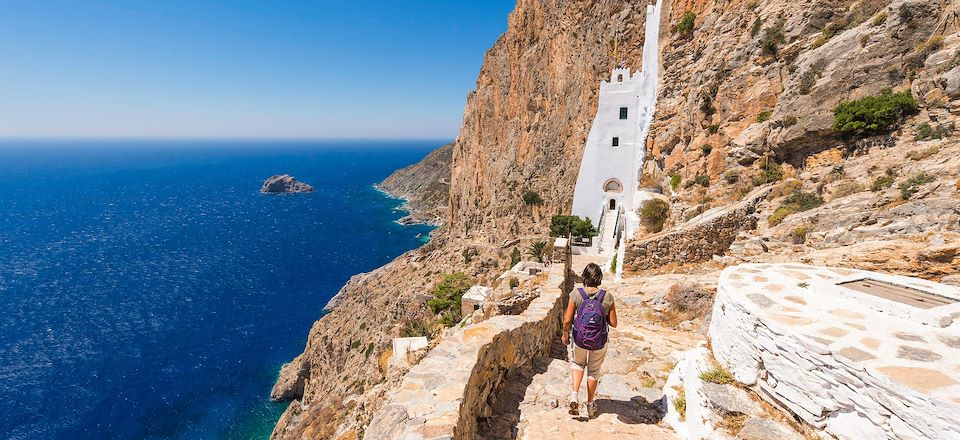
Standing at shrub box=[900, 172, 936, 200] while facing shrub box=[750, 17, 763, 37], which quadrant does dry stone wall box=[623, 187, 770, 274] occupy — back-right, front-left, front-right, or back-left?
front-left

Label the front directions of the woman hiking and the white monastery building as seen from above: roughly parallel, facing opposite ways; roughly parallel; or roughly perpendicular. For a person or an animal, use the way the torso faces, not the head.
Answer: roughly parallel, facing opposite ways

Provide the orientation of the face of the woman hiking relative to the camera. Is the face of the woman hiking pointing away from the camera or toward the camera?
away from the camera

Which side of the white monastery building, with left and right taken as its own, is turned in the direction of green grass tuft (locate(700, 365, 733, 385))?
front

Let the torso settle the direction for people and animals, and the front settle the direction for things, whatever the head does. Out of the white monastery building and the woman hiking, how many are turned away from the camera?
1

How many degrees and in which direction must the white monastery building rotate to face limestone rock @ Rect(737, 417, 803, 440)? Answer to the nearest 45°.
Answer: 0° — it already faces it

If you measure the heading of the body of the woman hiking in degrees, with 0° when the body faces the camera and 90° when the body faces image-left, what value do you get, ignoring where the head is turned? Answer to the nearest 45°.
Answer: approximately 180°

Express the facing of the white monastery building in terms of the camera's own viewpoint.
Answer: facing the viewer

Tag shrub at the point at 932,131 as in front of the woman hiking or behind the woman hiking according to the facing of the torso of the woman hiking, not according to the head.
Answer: in front

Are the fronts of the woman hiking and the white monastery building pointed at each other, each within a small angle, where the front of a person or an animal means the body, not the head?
yes

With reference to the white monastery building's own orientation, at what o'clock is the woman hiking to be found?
The woman hiking is roughly at 12 o'clock from the white monastery building.

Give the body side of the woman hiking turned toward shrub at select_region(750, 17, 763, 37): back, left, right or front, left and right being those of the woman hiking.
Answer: front

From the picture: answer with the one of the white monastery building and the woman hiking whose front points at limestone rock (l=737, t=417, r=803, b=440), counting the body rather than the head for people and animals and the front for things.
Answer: the white monastery building

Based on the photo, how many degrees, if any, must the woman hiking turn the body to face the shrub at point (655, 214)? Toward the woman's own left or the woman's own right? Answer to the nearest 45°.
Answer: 0° — they already face it
